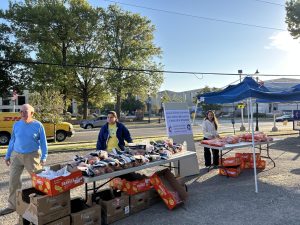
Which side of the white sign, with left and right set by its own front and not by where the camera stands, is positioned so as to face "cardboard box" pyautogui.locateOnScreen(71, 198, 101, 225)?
front

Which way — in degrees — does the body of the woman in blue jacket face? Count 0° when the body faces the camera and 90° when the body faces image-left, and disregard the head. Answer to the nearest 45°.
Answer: approximately 0°

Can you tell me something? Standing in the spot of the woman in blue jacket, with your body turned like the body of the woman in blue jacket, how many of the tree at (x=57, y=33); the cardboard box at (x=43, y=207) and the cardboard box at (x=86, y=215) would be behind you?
1

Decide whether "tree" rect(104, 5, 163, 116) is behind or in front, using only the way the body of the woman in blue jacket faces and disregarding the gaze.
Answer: behind

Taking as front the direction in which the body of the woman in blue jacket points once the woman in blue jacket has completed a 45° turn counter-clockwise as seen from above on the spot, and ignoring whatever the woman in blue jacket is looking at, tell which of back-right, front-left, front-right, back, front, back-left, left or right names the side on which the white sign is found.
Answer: left

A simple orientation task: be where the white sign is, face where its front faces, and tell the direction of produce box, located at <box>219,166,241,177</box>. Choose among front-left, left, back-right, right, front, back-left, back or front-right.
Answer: left

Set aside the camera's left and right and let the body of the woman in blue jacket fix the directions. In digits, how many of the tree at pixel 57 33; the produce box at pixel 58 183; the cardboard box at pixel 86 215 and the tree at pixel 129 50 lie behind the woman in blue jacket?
2

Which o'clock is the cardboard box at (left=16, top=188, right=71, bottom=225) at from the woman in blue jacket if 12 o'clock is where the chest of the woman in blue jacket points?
The cardboard box is roughly at 1 o'clock from the woman in blue jacket.

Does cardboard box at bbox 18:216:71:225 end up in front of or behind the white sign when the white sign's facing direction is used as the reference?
in front

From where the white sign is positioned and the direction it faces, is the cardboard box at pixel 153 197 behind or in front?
in front

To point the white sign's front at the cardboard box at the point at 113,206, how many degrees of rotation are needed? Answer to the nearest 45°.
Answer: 0° — it already faces it

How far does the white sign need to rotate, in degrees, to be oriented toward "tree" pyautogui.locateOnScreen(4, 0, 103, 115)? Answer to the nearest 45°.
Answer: approximately 135° to its right
